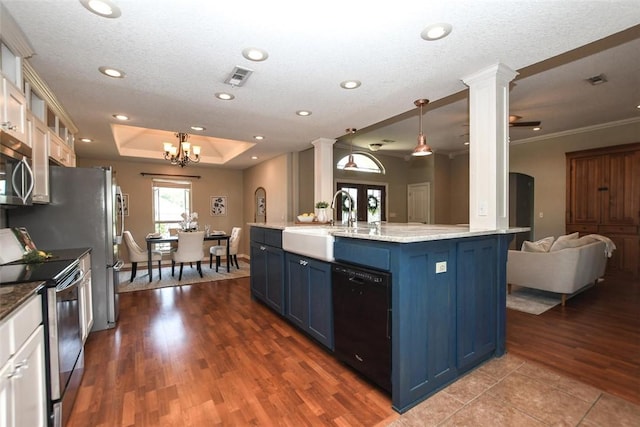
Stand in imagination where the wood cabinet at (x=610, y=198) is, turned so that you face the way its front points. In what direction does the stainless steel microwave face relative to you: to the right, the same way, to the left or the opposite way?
the opposite way

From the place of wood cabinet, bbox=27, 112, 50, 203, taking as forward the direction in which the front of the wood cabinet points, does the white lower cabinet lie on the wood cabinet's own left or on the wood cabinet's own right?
on the wood cabinet's own right

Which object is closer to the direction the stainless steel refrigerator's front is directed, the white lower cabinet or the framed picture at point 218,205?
the framed picture

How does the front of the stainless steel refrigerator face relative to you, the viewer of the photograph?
facing to the right of the viewer

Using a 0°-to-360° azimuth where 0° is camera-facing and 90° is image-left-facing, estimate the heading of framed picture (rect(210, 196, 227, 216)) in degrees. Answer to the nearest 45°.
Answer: approximately 0°

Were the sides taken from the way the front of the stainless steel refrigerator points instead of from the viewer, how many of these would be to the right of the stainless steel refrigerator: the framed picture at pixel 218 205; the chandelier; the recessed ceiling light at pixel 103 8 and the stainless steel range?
2
